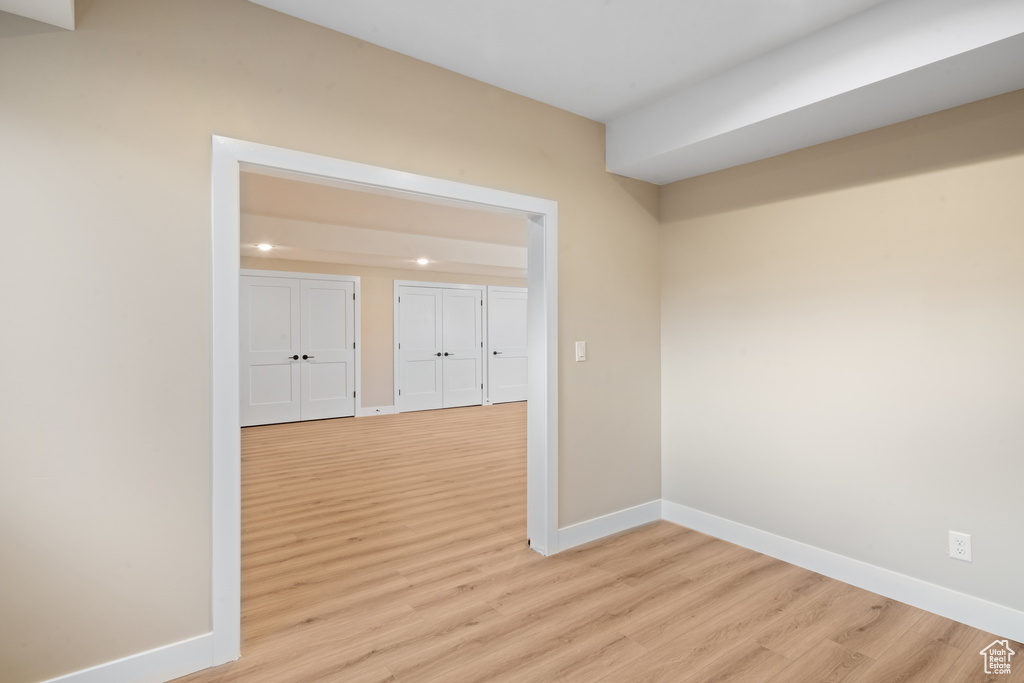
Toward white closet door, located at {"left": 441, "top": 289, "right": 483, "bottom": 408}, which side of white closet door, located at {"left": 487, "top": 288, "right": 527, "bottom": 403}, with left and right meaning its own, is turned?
right

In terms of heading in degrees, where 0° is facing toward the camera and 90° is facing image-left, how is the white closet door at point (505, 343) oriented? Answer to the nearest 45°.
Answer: approximately 315°

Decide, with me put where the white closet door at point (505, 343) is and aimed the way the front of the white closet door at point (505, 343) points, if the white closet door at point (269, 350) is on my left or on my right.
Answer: on my right

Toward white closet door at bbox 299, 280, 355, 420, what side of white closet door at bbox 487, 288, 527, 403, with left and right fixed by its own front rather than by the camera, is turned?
right
